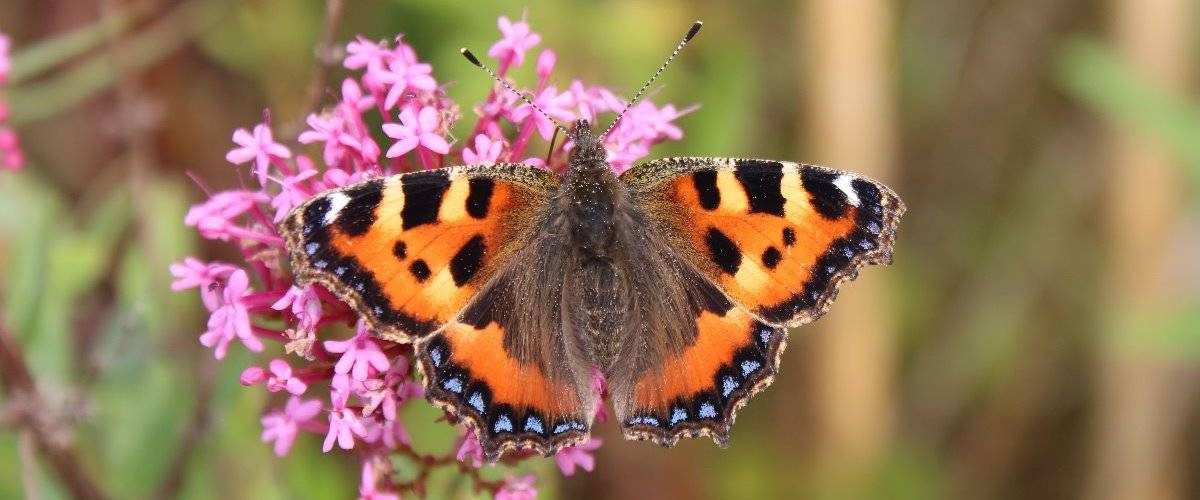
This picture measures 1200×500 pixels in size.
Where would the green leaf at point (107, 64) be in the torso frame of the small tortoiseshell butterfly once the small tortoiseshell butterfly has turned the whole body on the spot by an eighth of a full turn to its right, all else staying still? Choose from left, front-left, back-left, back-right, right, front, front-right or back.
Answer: left

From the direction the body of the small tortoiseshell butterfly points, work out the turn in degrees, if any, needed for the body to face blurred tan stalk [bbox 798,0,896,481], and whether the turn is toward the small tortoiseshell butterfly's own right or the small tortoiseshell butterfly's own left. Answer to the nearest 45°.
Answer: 0° — it already faces it

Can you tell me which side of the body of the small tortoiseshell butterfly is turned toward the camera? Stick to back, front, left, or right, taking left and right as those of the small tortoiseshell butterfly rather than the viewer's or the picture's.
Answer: back

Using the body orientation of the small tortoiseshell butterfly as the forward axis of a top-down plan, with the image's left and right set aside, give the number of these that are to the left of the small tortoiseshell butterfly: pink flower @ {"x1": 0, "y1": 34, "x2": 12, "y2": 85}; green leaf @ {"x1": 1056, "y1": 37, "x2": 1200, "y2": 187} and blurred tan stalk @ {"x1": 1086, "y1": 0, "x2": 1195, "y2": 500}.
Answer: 1

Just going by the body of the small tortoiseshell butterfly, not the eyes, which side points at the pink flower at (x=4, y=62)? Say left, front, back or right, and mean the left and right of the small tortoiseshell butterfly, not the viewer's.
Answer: left

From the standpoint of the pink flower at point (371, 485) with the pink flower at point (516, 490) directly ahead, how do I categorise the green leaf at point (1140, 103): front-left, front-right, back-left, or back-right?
front-left
